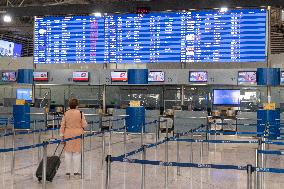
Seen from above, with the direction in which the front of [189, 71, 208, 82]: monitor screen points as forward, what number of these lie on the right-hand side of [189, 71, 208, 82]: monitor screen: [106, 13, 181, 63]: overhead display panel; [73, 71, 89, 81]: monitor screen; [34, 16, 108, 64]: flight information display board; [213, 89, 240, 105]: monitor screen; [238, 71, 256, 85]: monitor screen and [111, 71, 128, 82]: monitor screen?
4

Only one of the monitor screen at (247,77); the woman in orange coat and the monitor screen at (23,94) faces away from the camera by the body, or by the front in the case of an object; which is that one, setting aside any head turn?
the woman in orange coat

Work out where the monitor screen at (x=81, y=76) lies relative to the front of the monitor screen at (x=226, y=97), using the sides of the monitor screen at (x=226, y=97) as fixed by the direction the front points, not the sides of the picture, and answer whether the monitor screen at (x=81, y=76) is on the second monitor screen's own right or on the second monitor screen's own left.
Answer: on the second monitor screen's own right

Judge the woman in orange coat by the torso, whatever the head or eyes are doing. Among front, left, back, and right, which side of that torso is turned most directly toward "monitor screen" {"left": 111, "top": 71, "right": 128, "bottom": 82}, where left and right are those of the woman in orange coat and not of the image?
front

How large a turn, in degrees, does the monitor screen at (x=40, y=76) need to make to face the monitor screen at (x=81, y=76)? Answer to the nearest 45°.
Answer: approximately 45° to its left

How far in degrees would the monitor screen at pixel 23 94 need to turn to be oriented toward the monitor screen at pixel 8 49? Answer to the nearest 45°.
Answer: approximately 180°

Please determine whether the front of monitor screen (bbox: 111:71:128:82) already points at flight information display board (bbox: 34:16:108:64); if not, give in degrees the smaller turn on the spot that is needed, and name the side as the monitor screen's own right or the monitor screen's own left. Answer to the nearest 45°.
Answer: approximately 90° to the monitor screen's own right

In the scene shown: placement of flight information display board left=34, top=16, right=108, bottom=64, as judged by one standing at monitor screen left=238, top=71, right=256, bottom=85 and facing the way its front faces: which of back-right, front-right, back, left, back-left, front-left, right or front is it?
right

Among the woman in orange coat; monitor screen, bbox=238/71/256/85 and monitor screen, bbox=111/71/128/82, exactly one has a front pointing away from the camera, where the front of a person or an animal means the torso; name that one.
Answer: the woman in orange coat

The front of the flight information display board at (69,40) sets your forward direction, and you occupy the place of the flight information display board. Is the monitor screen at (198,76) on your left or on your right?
on your left

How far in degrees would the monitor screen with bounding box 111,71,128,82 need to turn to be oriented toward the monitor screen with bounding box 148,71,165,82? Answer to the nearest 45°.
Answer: approximately 90° to its left
